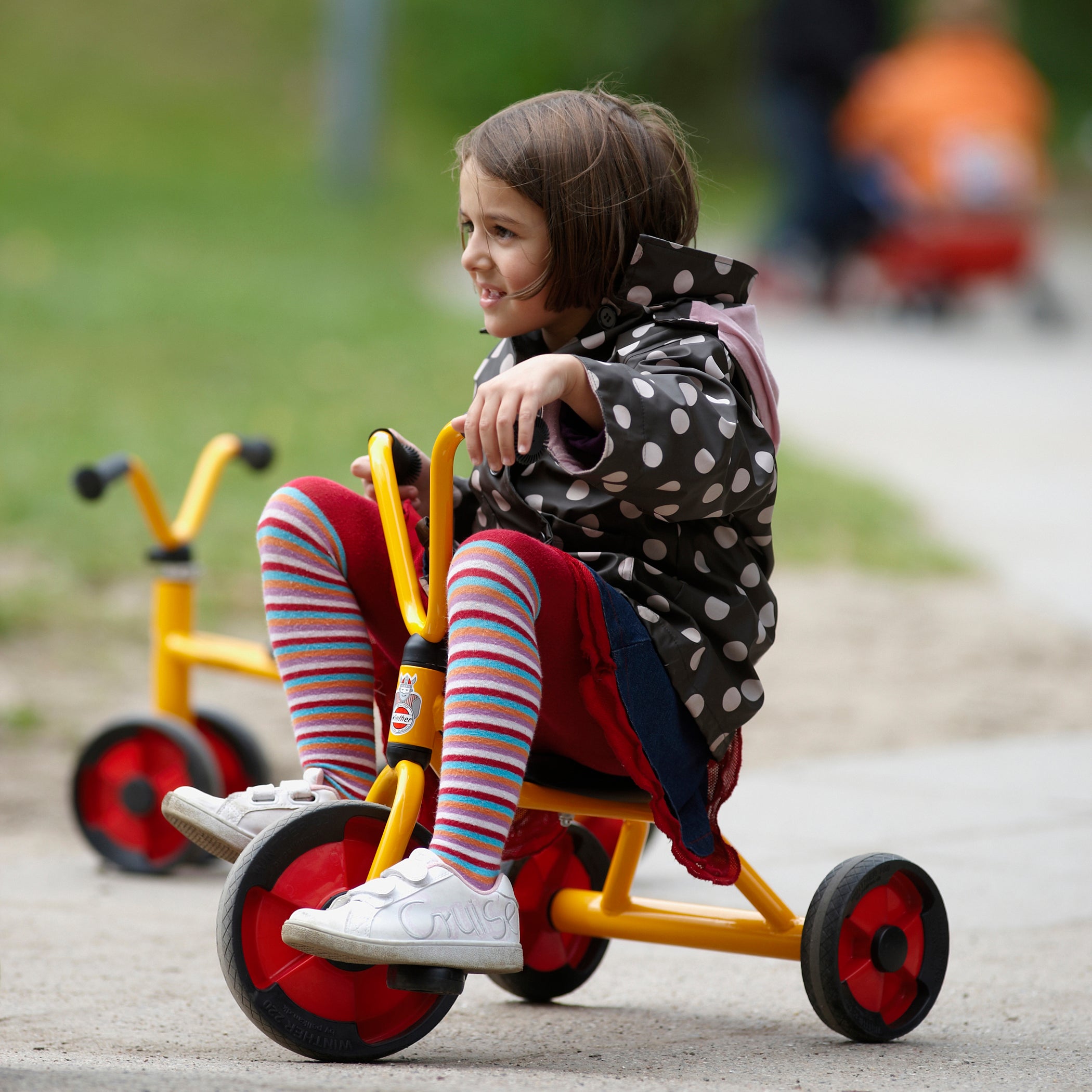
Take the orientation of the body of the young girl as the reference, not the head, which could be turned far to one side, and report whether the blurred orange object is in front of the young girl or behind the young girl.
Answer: behind

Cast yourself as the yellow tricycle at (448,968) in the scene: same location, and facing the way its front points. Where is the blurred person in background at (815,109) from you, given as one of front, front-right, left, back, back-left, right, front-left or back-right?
back-right

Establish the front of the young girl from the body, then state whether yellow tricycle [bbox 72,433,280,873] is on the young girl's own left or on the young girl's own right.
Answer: on the young girl's own right

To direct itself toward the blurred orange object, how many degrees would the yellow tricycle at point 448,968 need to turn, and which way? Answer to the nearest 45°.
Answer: approximately 135° to its right

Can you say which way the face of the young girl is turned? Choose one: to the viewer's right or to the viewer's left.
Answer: to the viewer's left

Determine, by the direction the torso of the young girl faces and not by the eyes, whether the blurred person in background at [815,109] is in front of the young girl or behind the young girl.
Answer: behind

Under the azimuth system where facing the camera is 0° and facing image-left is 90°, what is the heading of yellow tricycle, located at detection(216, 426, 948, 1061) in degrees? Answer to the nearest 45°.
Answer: approximately 45°
